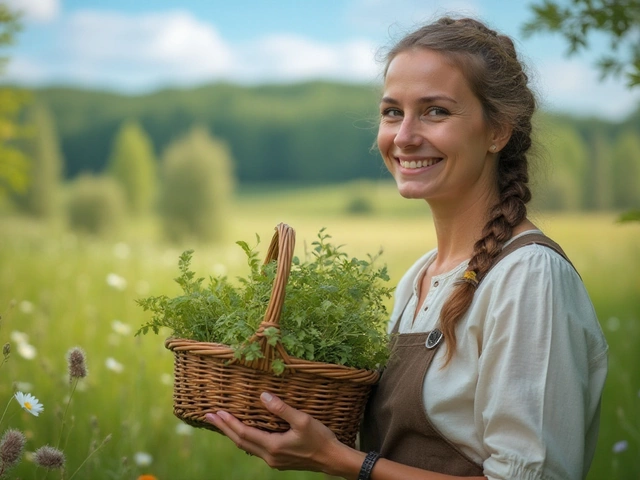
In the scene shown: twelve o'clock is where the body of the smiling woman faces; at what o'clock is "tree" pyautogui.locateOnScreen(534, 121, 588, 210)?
The tree is roughly at 5 o'clock from the smiling woman.

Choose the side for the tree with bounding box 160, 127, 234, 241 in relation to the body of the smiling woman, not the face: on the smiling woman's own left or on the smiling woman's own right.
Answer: on the smiling woman's own right

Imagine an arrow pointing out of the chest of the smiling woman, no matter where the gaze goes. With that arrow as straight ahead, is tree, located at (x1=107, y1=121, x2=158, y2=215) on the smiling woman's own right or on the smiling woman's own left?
on the smiling woman's own right

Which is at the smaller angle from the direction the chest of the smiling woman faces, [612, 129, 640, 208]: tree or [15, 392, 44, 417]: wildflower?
the wildflower

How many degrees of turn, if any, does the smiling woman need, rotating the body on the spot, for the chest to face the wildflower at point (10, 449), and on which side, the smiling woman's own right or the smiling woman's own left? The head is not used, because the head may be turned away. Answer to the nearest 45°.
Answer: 0° — they already face it

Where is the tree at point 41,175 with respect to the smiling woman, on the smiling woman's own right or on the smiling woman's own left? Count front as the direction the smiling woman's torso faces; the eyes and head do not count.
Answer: on the smiling woman's own right

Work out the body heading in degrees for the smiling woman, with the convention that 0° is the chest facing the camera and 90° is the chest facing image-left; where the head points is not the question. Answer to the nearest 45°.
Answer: approximately 45°

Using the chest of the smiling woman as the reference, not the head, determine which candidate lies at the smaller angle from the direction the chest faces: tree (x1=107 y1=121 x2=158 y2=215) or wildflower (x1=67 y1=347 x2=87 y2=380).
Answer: the wildflower
